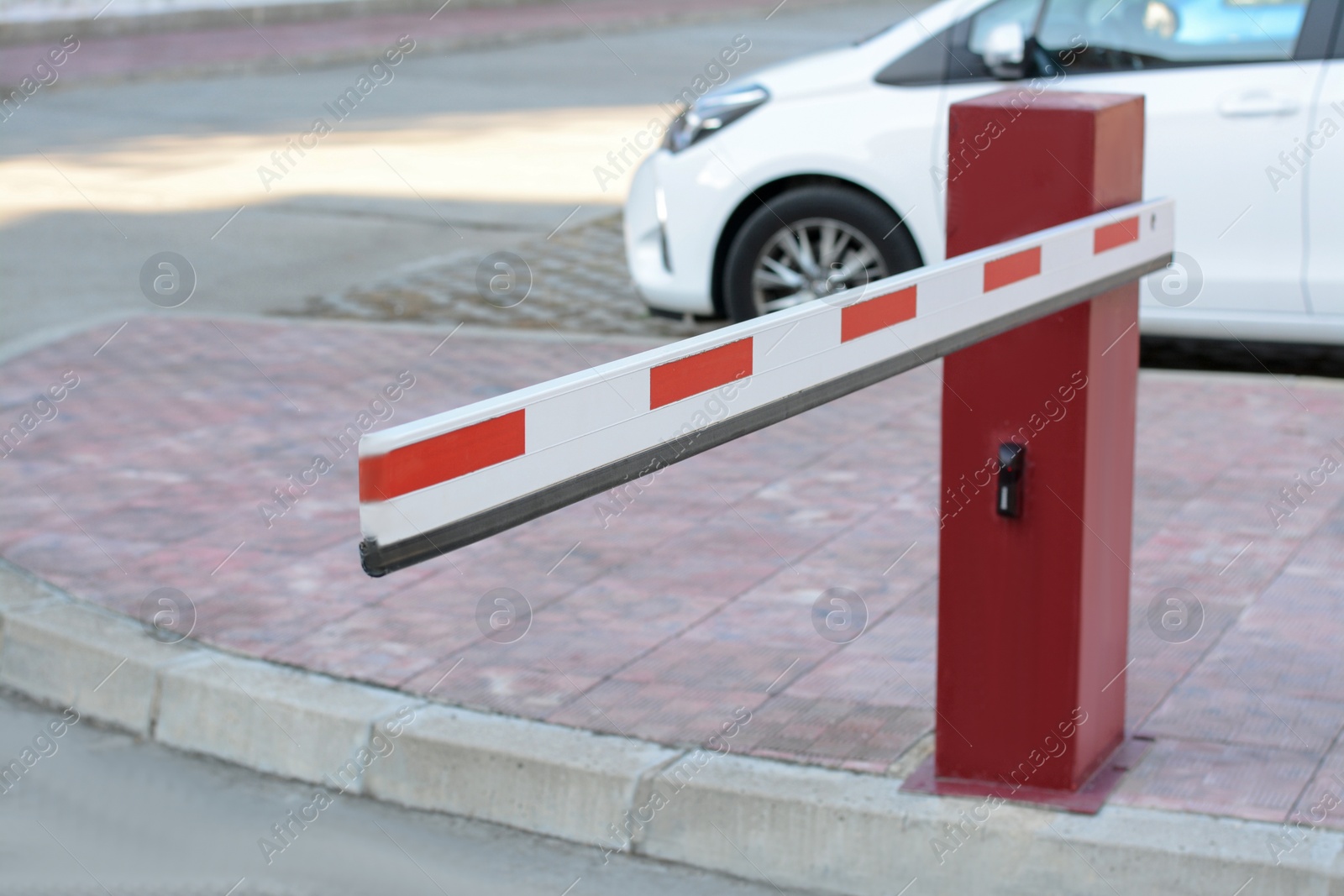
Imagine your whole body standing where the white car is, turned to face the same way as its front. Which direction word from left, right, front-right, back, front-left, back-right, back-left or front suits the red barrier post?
left

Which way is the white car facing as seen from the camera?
to the viewer's left
